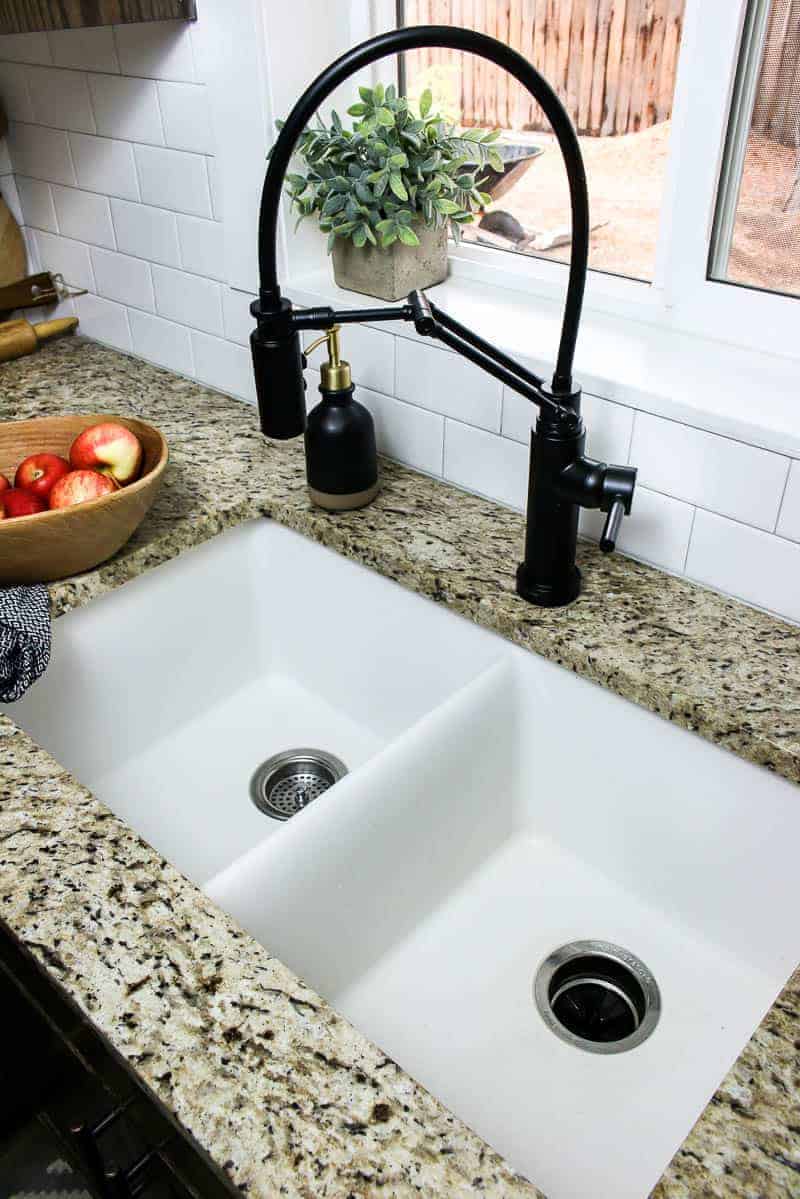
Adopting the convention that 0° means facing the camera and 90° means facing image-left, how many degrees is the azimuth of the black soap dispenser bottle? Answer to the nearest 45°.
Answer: approximately 45°
